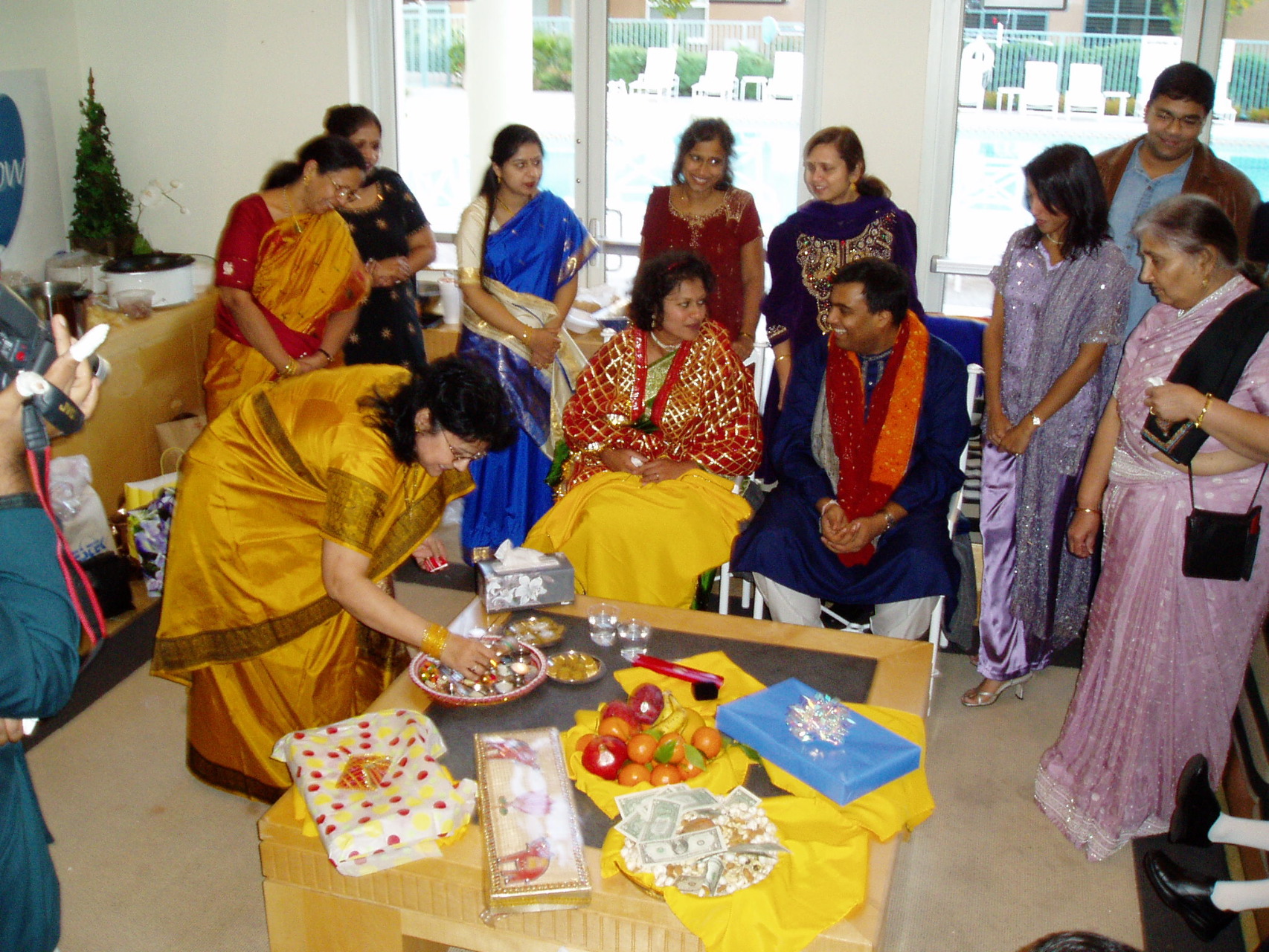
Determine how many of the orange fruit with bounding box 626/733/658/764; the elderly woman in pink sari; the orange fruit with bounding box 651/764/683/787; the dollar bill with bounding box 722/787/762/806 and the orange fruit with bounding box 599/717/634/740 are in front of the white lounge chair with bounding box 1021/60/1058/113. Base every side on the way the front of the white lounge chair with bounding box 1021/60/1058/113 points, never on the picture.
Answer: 5

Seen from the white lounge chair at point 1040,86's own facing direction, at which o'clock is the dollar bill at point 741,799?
The dollar bill is roughly at 12 o'clock from the white lounge chair.

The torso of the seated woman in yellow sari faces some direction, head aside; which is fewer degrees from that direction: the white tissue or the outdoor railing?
the white tissue

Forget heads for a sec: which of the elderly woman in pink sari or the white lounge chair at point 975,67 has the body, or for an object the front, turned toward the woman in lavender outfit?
the white lounge chair

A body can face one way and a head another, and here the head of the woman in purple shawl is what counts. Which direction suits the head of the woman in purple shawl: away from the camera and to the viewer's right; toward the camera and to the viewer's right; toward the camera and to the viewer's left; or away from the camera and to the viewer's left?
toward the camera and to the viewer's left

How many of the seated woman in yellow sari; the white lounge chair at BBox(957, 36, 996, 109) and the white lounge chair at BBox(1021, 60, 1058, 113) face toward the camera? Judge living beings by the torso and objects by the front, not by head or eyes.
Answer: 3

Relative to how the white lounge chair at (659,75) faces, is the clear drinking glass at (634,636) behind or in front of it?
in front

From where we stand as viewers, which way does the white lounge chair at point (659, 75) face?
facing the viewer and to the left of the viewer

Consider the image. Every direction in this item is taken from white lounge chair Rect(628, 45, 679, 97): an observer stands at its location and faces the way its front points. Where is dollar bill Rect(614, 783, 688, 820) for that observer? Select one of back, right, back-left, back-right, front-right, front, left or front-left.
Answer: front-left

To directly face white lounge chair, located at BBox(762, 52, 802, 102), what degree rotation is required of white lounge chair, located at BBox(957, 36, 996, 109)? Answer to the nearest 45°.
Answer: approximately 90° to its right

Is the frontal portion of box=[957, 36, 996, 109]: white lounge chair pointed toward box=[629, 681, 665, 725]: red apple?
yes

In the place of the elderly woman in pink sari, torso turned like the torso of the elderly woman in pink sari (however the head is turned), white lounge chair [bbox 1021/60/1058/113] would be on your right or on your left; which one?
on your right

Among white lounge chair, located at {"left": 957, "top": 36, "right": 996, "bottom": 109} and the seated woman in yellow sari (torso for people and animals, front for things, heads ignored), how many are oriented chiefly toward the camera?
2

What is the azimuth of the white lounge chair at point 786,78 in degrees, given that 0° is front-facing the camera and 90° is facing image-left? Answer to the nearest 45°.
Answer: approximately 45°

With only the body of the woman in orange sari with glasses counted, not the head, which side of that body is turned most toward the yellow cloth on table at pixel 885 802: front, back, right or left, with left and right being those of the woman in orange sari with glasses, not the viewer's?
front
